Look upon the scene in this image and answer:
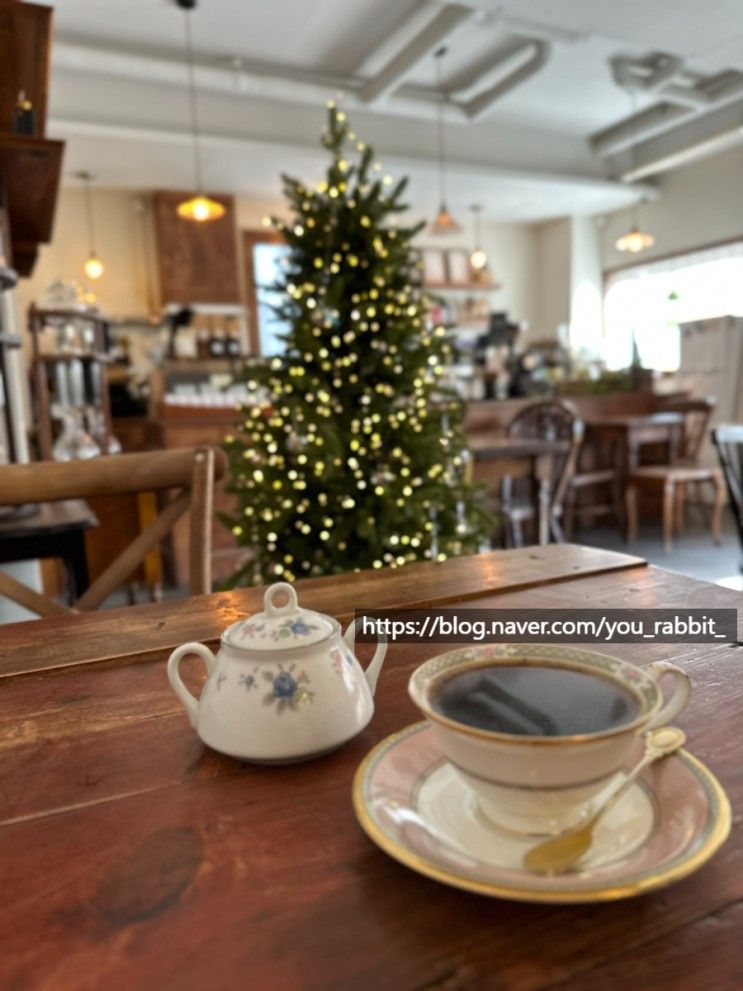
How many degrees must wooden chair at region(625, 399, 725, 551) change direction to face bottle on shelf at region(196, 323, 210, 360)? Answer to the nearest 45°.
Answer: approximately 45° to its right

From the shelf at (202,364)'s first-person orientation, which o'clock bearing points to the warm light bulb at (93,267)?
The warm light bulb is roughly at 3 o'clock from the shelf.

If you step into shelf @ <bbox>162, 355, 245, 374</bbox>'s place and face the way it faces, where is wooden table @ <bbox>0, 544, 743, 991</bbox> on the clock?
The wooden table is roughly at 12 o'clock from the shelf.

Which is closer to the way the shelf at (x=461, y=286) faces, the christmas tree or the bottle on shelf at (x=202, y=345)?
the christmas tree

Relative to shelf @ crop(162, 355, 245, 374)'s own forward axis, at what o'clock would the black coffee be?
The black coffee is roughly at 12 o'clock from the shelf.

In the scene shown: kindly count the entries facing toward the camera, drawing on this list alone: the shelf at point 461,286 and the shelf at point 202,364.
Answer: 2

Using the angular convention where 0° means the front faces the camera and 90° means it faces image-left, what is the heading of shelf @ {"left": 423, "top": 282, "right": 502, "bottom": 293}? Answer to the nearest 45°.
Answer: approximately 0°

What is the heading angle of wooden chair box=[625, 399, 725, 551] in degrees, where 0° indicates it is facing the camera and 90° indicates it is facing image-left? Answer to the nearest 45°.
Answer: approximately 45°
